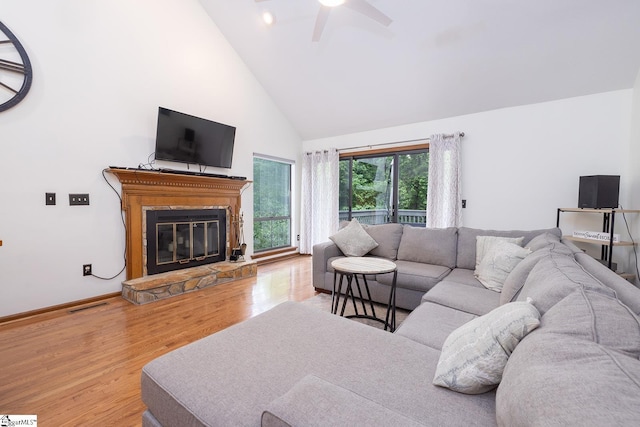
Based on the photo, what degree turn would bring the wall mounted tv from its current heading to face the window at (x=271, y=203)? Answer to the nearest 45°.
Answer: approximately 90° to its left

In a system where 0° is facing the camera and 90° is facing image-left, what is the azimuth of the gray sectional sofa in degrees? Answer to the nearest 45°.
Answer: approximately 90°

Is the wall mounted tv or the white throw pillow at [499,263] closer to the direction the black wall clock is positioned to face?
the white throw pillow

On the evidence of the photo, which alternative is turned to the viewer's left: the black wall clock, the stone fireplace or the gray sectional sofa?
the gray sectional sofa

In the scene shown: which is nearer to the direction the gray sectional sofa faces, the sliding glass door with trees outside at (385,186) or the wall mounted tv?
the wall mounted tv

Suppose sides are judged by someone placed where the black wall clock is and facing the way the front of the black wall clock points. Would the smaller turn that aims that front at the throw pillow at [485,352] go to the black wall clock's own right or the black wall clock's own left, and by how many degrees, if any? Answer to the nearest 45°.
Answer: approximately 45° to the black wall clock's own right

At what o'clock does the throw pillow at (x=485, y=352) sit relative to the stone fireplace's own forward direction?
The throw pillow is roughly at 1 o'clock from the stone fireplace.

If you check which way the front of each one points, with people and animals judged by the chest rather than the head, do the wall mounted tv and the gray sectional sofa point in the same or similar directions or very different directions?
very different directions

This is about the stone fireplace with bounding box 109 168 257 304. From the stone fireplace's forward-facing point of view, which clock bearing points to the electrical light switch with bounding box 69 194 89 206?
The electrical light switch is roughly at 4 o'clock from the stone fireplace.
